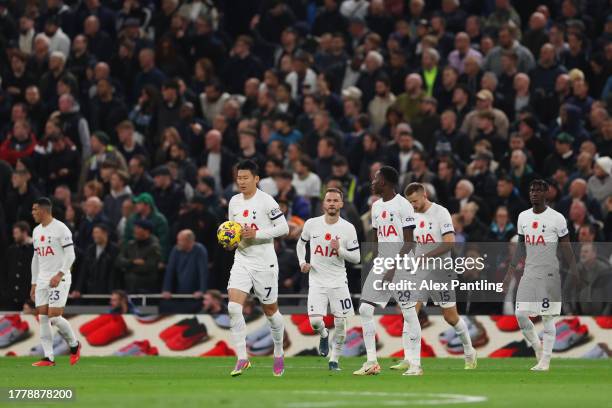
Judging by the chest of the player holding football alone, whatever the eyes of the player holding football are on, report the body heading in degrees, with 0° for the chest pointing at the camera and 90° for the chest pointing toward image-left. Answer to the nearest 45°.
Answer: approximately 45°

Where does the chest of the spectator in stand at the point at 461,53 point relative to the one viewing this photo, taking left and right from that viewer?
facing the viewer

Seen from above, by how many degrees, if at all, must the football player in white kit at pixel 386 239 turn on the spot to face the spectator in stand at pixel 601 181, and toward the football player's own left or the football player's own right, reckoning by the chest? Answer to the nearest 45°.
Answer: approximately 180°

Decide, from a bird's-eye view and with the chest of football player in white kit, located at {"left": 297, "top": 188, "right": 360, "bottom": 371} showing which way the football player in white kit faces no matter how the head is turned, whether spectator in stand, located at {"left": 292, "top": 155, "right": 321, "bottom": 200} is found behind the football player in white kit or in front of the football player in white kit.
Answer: behind

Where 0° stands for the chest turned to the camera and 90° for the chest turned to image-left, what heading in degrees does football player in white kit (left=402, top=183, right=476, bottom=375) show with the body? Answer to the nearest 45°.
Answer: approximately 45°

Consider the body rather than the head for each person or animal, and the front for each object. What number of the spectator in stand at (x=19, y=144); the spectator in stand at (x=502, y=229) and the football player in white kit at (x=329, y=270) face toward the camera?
3

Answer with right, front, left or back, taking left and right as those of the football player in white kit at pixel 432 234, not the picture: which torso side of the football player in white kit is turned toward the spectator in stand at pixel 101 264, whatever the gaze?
right

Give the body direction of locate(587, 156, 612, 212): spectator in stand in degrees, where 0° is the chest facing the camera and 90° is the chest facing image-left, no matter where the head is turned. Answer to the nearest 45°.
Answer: approximately 45°

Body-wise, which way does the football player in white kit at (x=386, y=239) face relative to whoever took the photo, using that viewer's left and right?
facing the viewer and to the left of the viewer
